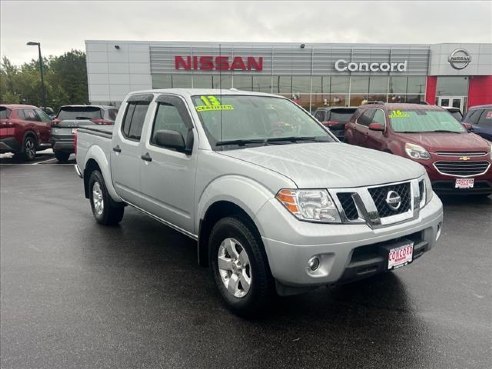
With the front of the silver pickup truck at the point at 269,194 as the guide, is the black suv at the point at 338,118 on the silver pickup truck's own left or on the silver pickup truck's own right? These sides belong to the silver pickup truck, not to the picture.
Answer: on the silver pickup truck's own left

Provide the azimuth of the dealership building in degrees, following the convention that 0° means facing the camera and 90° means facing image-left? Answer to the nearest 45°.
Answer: approximately 0°

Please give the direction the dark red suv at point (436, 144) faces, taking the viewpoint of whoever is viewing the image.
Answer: facing the viewer and to the right of the viewer

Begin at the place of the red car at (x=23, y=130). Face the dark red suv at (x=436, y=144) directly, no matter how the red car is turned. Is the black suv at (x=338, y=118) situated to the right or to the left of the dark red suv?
left

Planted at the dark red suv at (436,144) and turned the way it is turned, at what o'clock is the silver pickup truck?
The silver pickup truck is roughly at 2 o'clock from the dark red suv.

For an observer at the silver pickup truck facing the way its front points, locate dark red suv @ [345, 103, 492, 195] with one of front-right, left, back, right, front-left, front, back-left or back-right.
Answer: left

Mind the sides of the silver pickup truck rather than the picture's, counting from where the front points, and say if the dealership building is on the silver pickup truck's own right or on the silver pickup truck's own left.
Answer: on the silver pickup truck's own left

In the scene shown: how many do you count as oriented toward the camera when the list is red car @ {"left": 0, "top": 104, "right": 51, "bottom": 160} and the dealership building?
1

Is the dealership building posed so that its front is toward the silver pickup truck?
yes
